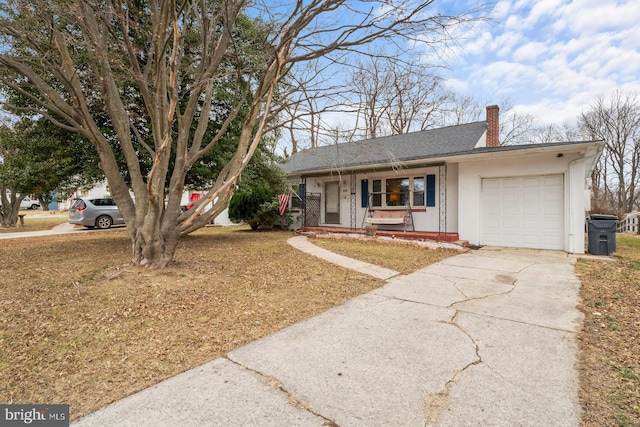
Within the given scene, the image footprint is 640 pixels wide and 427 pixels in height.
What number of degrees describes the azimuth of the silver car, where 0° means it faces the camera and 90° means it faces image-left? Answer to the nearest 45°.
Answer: approximately 225°

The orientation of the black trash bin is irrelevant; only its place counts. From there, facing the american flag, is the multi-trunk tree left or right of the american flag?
left

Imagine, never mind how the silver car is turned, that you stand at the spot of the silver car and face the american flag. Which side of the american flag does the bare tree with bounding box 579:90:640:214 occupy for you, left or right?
left

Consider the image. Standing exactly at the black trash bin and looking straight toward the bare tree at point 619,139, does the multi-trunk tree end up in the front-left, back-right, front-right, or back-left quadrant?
back-left

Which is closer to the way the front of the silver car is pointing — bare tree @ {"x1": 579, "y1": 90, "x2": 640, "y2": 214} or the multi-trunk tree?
the bare tree

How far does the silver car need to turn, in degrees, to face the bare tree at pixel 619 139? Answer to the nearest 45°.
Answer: approximately 45° to its right

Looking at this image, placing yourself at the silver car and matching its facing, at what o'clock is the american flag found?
The american flag is roughly at 3 o'clock from the silver car.

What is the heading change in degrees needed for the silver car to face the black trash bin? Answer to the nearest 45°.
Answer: approximately 90° to its right

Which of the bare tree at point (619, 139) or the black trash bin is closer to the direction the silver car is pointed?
the bare tree

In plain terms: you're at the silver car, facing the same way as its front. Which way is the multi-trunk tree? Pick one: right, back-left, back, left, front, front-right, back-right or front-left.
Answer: back-right
